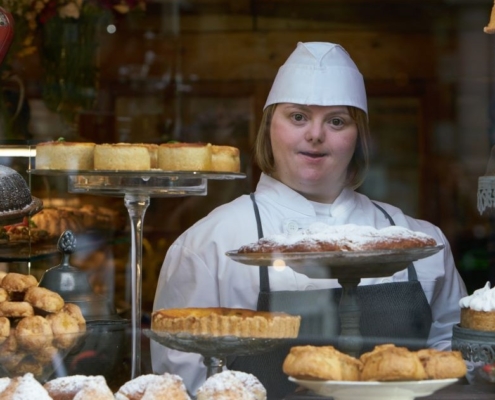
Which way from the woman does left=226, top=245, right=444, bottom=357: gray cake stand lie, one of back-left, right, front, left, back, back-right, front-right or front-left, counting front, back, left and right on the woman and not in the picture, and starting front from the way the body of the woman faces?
front

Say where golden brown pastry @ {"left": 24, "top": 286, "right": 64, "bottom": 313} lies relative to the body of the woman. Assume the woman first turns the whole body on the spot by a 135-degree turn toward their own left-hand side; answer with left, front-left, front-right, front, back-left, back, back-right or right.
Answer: back

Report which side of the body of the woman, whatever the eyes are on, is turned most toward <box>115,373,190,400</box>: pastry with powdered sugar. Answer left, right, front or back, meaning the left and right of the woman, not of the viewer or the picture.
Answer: front

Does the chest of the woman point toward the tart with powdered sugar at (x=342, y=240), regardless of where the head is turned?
yes

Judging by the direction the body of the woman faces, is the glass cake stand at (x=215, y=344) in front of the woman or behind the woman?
in front

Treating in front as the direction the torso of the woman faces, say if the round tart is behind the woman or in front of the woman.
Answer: in front

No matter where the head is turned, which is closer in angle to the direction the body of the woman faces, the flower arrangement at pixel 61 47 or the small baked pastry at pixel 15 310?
the small baked pastry

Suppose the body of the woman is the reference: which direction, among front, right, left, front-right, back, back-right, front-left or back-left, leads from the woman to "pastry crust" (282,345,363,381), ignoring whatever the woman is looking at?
front

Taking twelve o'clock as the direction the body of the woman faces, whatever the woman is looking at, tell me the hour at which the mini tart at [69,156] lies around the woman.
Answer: The mini tart is roughly at 2 o'clock from the woman.

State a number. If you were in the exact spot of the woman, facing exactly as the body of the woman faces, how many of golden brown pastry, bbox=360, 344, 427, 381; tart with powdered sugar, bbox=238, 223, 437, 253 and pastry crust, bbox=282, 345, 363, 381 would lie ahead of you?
3

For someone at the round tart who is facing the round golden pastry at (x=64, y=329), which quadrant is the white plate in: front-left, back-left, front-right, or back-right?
back-left

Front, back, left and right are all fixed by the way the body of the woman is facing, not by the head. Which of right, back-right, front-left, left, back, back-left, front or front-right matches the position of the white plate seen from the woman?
front

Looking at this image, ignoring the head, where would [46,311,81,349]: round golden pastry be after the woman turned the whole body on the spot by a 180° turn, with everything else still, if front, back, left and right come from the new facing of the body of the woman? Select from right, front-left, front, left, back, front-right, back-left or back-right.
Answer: back-left

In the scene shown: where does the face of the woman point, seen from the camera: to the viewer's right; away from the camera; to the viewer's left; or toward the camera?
toward the camera

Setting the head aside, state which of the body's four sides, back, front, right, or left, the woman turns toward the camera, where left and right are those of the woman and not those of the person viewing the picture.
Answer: front

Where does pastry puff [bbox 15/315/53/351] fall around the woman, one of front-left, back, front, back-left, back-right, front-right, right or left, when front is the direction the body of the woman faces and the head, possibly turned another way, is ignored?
front-right

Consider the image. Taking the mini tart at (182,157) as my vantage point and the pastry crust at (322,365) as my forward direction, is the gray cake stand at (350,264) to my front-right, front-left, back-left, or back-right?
front-left

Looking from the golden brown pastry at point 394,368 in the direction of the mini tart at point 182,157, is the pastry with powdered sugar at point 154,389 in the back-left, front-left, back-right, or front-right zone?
front-left
